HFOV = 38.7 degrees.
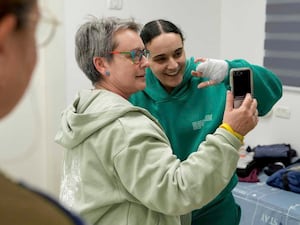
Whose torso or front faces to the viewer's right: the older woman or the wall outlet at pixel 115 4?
the older woman

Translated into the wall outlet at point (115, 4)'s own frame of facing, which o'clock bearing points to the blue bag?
The blue bag is roughly at 10 o'clock from the wall outlet.

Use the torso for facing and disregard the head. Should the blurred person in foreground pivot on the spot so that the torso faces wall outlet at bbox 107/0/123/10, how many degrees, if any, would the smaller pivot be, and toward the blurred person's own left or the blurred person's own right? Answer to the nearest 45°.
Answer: approximately 45° to the blurred person's own left

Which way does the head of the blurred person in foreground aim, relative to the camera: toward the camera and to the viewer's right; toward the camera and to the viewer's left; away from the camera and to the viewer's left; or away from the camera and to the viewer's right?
away from the camera and to the viewer's right

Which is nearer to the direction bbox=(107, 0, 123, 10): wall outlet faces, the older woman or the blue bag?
the older woman

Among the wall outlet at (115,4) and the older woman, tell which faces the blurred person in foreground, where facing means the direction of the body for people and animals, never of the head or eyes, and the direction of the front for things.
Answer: the wall outlet

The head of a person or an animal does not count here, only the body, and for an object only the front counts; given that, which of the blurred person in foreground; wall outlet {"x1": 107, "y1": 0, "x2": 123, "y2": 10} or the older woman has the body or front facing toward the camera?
the wall outlet

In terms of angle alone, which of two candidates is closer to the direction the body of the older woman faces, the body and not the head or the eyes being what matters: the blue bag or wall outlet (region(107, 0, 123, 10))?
the blue bag

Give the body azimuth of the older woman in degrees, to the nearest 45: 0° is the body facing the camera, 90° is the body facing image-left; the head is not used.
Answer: approximately 270°

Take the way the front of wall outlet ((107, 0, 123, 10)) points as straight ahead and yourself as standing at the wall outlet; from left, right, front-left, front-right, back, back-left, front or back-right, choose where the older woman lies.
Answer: front

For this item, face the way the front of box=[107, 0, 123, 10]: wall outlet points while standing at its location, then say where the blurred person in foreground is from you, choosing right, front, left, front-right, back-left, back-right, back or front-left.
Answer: front

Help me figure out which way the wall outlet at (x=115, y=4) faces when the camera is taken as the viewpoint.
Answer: facing the viewer

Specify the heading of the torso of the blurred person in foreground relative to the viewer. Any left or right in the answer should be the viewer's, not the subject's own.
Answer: facing away from the viewer and to the right of the viewer

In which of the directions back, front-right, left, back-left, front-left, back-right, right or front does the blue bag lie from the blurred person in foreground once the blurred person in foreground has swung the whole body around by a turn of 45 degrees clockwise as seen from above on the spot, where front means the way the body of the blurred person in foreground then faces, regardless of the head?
front-left

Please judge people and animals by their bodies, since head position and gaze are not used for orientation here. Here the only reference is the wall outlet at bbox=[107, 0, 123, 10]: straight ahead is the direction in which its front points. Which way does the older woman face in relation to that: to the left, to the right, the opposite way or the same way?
to the left
